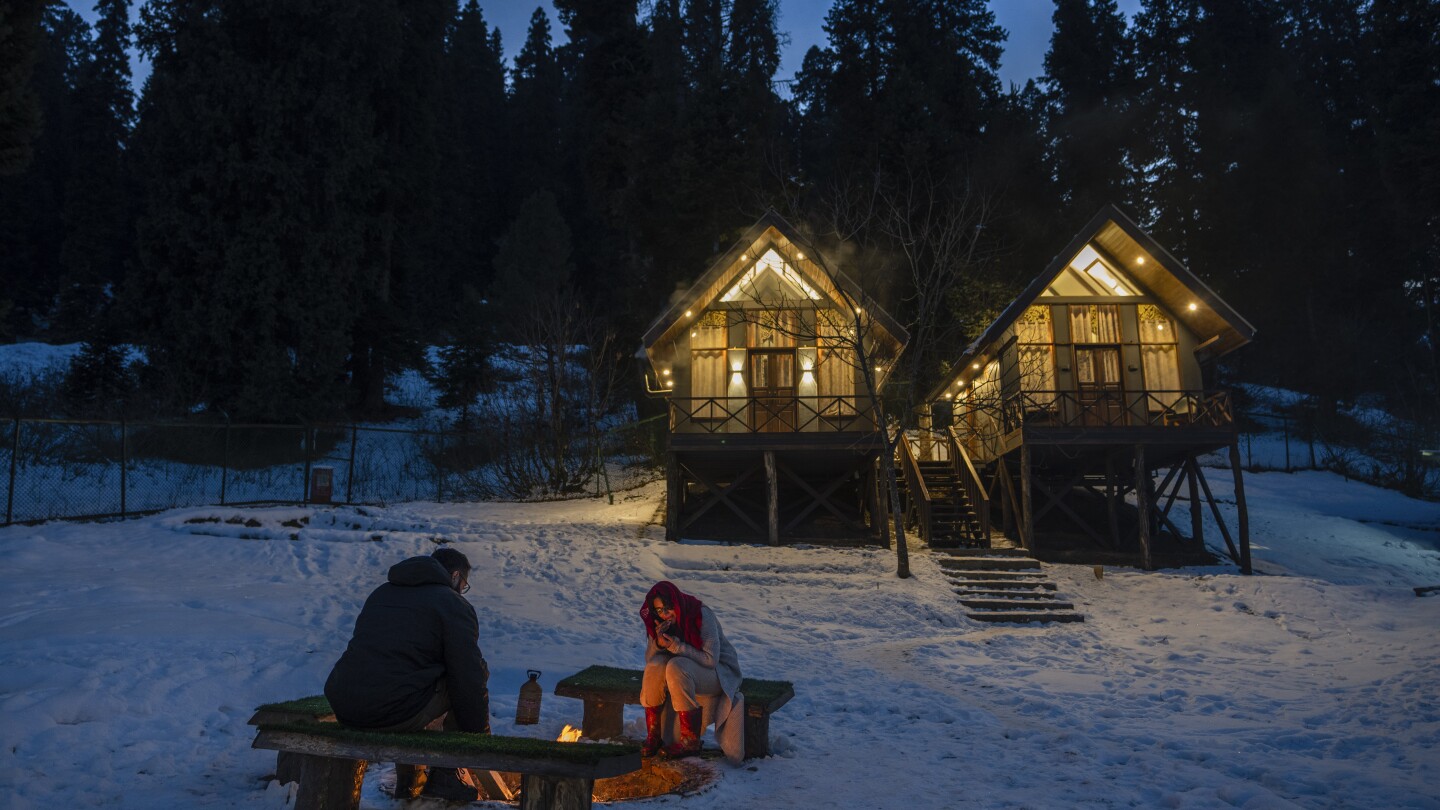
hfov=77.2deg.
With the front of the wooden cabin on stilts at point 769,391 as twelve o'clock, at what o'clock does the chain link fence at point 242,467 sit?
The chain link fence is roughly at 3 o'clock from the wooden cabin on stilts.

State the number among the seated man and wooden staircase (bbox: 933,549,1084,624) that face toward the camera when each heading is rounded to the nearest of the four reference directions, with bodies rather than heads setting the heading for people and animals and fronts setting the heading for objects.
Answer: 1

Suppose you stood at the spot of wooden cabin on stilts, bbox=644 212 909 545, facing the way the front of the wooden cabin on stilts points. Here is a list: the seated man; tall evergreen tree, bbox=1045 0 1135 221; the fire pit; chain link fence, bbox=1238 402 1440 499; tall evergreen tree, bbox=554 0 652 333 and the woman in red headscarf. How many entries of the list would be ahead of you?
3

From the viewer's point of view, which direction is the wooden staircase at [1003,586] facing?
toward the camera

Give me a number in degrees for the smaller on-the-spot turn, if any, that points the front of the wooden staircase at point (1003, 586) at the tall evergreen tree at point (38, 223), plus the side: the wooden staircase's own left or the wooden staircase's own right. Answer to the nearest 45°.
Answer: approximately 90° to the wooden staircase's own right

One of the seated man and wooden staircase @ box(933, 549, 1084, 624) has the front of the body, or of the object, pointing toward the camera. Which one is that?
the wooden staircase

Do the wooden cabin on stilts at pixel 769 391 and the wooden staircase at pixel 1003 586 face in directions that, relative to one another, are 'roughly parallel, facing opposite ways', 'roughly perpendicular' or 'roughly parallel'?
roughly parallel

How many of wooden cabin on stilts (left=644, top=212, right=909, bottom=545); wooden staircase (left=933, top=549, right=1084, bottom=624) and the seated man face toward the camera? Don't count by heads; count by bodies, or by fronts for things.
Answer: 2

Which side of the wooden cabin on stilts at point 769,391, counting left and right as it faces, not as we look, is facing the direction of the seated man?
front

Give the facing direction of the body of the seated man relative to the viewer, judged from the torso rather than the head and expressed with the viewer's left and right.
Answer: facing away from the viewer and to the right of the viewer

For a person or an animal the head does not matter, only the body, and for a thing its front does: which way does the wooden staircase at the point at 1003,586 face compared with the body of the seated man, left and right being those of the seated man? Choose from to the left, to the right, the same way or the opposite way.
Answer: the opposite way

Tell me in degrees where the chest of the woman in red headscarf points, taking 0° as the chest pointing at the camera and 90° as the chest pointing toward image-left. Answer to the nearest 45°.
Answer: approximately 45°

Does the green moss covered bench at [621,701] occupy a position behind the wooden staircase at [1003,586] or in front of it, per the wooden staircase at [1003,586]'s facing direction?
in front

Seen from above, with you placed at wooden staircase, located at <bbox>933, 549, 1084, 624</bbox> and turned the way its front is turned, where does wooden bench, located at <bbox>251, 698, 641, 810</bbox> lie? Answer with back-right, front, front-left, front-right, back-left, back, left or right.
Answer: front
